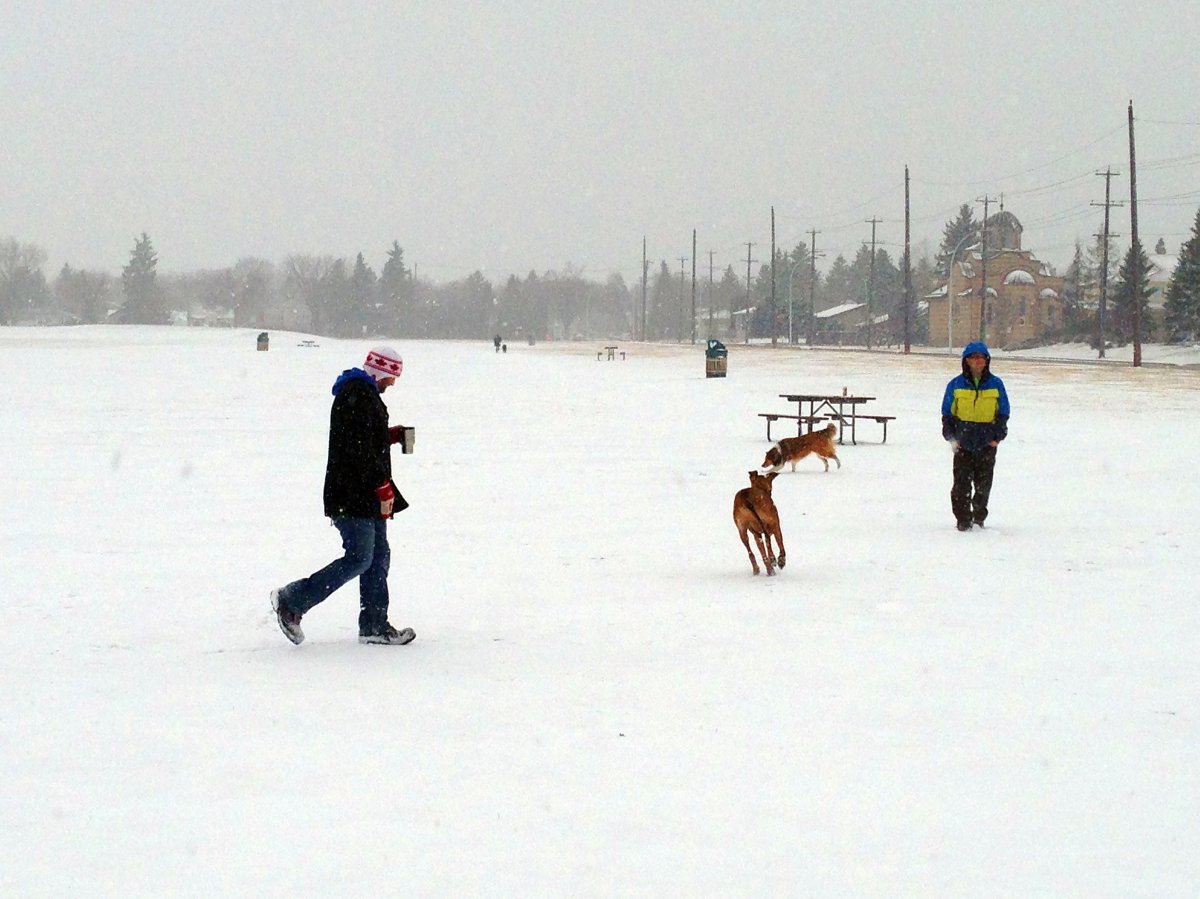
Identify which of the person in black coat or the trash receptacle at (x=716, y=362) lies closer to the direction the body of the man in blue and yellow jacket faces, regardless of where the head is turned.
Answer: the person in black coat

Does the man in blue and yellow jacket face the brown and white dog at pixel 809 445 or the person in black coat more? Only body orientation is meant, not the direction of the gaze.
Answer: the person in black coat

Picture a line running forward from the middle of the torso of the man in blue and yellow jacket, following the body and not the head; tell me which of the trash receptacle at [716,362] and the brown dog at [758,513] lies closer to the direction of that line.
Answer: the brown dog

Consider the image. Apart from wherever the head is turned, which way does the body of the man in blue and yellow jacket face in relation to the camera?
toward the camera

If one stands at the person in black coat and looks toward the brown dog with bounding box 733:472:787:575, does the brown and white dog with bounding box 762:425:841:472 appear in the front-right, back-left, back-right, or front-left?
front-left

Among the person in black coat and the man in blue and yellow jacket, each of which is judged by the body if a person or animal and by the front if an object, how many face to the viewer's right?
1

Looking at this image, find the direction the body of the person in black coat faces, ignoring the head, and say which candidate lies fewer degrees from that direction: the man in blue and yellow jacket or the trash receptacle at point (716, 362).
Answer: the man in blue and yellow jacket

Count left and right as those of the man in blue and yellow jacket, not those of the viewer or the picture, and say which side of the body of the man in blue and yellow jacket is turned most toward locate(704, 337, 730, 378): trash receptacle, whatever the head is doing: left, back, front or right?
back

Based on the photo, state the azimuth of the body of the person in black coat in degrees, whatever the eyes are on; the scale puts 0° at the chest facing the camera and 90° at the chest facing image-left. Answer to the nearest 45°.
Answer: approximately 270°

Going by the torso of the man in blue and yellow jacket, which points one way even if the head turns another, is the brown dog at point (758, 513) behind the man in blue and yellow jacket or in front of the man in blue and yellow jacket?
in front

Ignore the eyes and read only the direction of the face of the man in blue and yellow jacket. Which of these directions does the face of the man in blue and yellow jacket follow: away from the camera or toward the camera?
toward the camera

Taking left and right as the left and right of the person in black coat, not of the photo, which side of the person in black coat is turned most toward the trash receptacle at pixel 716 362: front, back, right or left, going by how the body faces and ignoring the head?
left

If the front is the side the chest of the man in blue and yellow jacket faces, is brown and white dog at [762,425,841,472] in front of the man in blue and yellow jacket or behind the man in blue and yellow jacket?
behind
